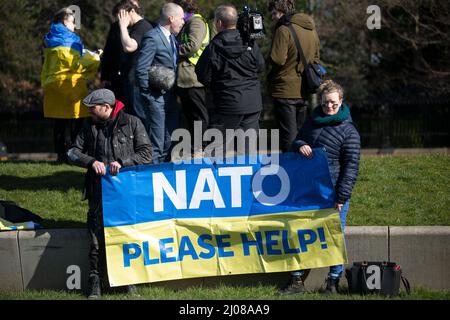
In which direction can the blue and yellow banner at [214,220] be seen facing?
toward the camera

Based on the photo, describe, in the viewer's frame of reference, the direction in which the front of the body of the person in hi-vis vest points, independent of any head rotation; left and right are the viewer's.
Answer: facing to the left of the viewer

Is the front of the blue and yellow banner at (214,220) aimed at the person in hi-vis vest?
no

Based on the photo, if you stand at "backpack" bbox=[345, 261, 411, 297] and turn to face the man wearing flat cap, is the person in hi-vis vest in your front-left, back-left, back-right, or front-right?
front-right

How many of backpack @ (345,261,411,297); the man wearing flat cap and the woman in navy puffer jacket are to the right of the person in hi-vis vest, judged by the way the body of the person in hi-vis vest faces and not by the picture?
0

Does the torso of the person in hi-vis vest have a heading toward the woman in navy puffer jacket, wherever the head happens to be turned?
no

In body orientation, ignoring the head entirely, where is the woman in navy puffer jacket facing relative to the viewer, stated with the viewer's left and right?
facing the viewer and to the left of the viewer

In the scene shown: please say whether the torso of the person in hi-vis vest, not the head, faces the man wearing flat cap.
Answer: no
